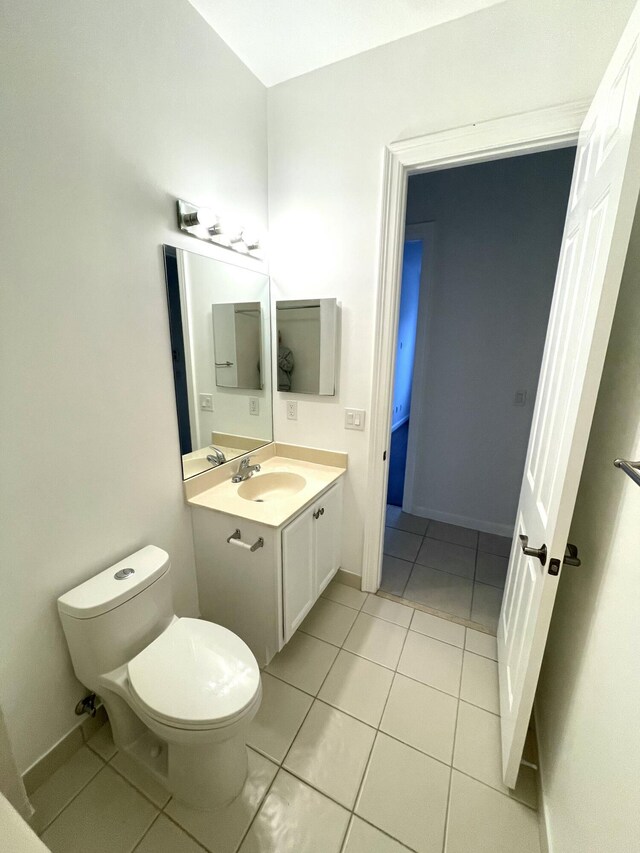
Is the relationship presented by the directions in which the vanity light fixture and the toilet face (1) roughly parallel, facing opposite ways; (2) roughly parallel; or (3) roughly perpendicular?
roughly parallel

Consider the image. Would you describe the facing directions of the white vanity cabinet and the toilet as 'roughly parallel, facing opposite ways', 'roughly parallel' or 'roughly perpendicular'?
roughly parallel

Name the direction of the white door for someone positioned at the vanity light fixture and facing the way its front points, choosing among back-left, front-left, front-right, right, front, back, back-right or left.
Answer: front

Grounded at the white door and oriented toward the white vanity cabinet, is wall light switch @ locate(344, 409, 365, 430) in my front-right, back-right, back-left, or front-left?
front-right

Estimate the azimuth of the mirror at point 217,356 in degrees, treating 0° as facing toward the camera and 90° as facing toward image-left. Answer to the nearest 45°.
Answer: approximately 315°

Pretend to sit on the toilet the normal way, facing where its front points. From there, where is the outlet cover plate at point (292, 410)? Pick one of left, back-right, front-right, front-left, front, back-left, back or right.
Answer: left

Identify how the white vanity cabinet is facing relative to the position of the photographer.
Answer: facing the viewer and to the right of the viewer

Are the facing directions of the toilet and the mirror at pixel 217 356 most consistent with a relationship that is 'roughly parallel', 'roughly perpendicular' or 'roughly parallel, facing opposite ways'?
roughly parallel

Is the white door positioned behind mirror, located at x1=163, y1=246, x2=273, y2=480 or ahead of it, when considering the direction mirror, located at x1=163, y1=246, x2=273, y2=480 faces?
ahead

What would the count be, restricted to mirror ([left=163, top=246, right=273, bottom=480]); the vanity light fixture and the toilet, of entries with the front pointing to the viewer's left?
0
